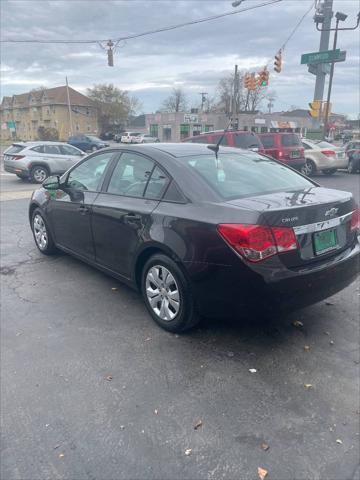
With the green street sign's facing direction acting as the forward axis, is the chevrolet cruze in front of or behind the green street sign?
in front

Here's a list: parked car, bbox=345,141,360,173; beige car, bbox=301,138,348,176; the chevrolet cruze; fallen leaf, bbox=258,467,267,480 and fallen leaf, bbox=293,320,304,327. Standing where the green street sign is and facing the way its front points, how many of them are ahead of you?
5

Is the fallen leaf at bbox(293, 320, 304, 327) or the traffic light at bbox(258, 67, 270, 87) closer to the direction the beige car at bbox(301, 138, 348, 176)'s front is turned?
the traffic light

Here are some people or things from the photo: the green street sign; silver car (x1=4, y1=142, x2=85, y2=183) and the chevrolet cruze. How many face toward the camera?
1

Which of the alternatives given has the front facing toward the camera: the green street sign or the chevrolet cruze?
the green street sign

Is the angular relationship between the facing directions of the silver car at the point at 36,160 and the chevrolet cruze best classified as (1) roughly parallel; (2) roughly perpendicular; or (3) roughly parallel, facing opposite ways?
roughly perpendicular

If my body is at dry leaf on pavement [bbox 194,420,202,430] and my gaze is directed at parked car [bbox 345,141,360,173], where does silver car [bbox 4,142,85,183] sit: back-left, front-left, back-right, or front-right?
front-left

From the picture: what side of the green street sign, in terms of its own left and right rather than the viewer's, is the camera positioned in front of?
front

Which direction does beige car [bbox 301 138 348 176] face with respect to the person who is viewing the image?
facing away from the viewer and to the left of the viewer

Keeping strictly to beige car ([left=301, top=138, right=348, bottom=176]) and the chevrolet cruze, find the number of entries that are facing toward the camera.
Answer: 0

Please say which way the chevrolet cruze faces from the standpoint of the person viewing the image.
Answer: facing away from the viewer and to the left of the viewer

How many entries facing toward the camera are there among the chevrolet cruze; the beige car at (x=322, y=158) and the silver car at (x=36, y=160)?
0

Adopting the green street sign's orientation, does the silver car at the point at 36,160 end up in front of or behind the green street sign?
in front
